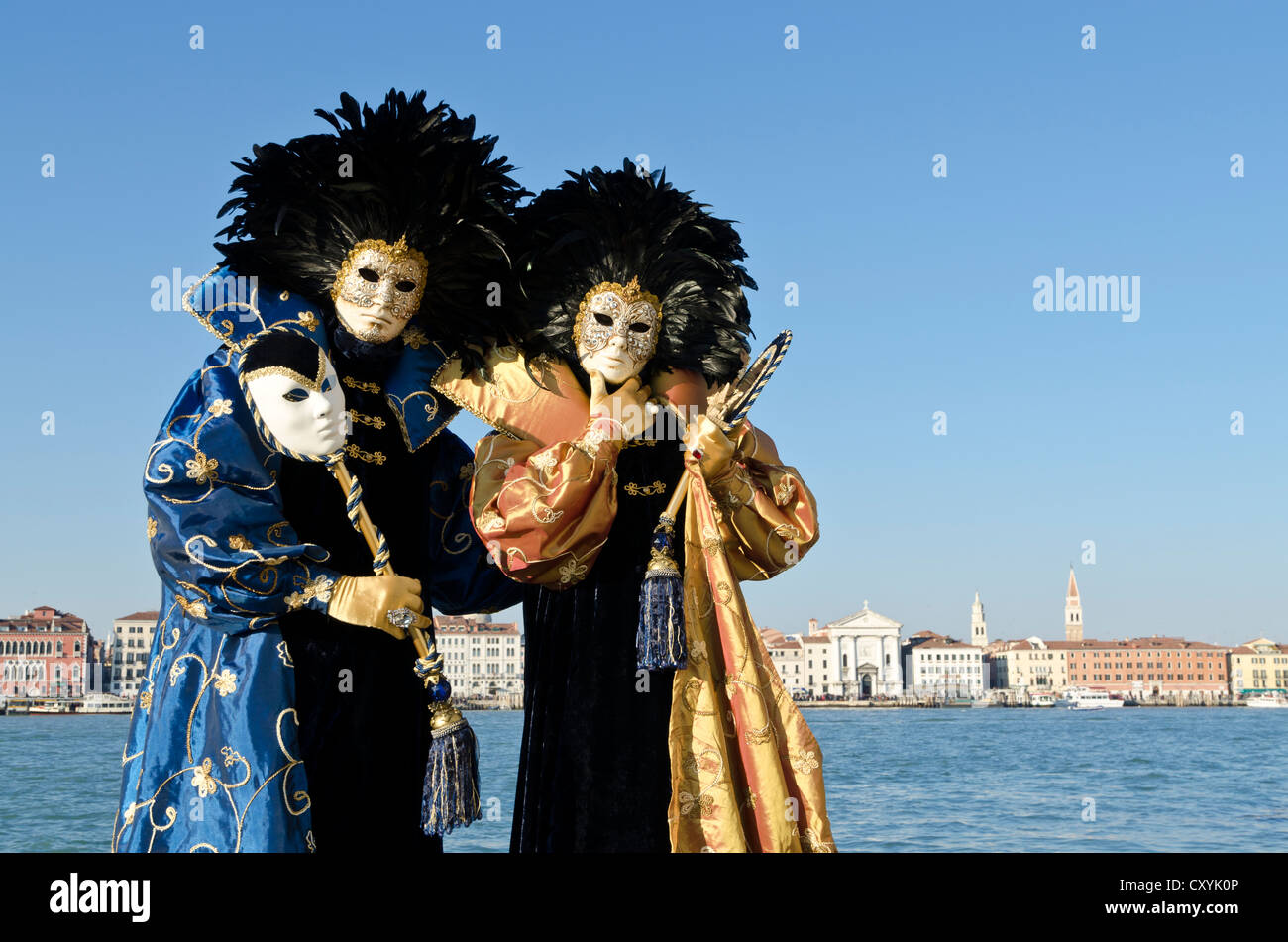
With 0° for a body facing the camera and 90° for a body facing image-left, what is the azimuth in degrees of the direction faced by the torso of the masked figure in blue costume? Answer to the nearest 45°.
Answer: approximately 315°

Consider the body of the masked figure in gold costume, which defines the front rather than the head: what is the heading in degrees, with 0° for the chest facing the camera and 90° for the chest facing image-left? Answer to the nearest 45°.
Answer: approximately 0°

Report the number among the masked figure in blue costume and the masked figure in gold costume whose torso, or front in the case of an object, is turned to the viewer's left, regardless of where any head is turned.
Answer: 0

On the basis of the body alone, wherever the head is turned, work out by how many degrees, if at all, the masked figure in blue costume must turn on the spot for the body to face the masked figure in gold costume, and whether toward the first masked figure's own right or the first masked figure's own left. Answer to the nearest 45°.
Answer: approximately 45° to the first masked figure's own left

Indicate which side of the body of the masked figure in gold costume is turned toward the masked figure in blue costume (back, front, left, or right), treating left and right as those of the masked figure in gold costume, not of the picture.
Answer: right
